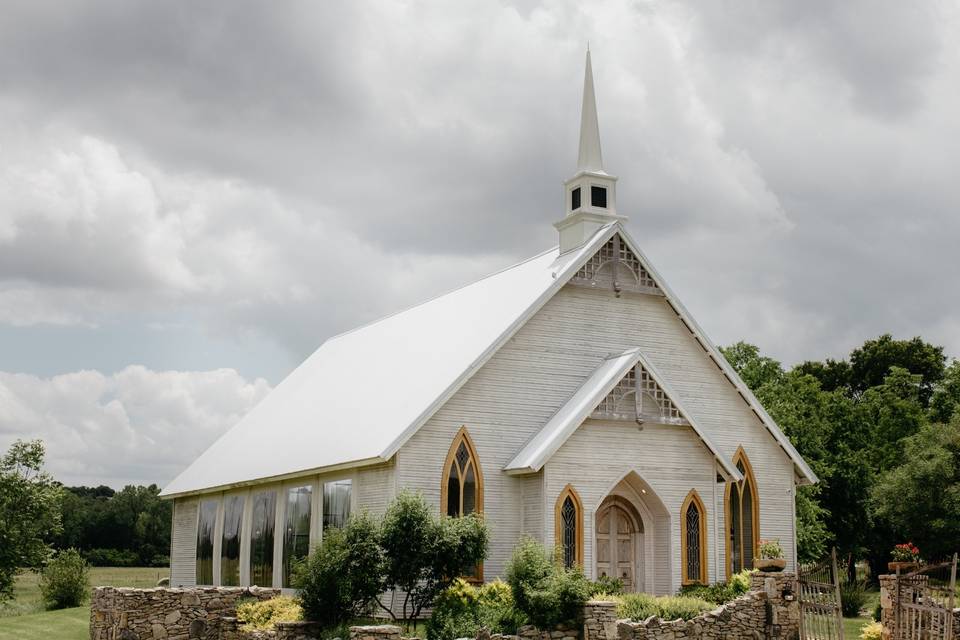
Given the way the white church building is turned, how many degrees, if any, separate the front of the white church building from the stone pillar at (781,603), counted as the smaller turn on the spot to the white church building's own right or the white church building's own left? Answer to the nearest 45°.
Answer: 0° — it already faces it

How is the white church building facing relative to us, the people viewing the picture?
facing the viewer and to the right of the viewer

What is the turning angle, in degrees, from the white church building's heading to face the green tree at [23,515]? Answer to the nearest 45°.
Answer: approximately 180°

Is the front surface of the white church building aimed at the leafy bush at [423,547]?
no

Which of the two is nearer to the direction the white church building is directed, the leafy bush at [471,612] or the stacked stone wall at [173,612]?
the leafy bush

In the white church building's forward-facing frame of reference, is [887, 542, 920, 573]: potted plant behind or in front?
in front

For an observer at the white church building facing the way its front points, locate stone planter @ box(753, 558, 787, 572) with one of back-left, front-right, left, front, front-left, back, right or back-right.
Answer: front

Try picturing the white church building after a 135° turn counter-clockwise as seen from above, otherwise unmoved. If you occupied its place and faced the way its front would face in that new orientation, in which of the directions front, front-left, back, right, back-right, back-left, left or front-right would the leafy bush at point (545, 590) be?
back

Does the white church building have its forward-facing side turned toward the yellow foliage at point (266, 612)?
no

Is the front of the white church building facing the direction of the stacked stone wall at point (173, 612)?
no

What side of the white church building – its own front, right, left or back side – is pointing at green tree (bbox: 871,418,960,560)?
left

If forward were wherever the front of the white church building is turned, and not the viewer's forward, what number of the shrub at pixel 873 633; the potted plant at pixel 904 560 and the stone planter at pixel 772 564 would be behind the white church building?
0
